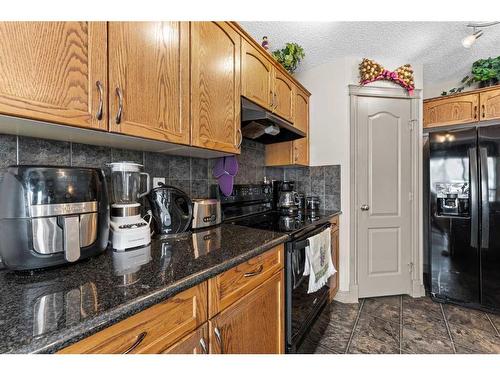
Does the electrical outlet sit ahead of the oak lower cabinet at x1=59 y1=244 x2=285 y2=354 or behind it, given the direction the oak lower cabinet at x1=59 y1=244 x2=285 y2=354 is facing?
behind

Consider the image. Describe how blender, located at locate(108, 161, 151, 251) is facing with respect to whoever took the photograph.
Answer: facing the viewer and to the right of the viewer

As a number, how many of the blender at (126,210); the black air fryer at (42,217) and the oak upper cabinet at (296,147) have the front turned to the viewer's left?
0

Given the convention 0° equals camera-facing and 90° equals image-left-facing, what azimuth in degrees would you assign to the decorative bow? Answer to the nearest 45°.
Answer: approximately 315°

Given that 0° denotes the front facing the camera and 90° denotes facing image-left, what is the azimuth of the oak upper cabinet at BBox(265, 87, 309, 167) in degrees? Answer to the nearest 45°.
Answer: approximately 315°

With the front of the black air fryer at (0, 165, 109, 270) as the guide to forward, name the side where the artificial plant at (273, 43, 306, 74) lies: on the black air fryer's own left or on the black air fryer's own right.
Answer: on the black air fryer's own left

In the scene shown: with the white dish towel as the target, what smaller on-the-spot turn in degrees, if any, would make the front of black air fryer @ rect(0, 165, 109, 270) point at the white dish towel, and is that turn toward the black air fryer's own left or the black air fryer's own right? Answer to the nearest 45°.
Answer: approximately 45° to the black air fryer's own left

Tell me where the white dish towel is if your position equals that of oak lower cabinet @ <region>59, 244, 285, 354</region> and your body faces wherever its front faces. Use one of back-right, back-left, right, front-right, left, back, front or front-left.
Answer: left
